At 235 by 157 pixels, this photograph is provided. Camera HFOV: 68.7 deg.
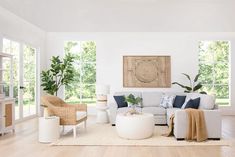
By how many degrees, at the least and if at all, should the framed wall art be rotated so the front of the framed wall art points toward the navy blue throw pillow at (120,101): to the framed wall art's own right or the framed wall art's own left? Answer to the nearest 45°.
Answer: approximately 45° to the framed wall art's own right

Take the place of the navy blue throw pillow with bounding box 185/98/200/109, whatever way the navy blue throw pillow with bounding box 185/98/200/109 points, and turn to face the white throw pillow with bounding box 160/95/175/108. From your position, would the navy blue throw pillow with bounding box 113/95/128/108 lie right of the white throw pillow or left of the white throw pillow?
left

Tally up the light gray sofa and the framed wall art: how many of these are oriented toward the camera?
2

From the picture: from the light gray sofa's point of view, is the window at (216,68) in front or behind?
behind

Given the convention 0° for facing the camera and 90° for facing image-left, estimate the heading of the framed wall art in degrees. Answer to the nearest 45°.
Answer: approximately 0°

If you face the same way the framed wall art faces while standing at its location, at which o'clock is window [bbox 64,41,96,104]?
The window is roughly at 3 o'clock from the framed wall art.

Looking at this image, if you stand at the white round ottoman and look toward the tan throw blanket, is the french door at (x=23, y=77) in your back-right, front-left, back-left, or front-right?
back-left

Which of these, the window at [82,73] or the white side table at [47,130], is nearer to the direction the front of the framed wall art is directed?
the white side table

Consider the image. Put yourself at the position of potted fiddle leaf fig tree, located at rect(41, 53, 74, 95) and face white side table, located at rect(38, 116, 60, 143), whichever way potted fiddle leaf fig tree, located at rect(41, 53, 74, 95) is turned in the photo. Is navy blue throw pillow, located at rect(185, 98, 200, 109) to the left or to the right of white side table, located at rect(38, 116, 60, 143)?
left

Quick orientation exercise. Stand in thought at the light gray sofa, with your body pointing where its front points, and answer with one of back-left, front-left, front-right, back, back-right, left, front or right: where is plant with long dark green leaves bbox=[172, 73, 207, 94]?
back
